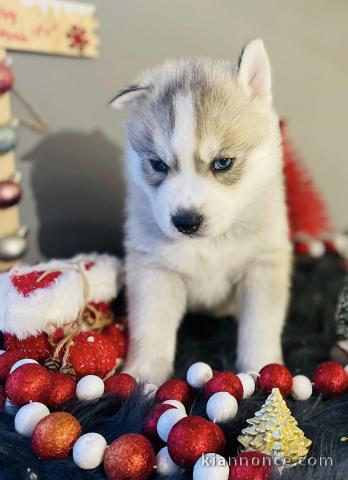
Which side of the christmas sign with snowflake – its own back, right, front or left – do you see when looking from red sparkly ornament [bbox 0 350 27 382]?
front

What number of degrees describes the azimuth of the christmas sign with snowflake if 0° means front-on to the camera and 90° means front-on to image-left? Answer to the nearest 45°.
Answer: approximately 0°

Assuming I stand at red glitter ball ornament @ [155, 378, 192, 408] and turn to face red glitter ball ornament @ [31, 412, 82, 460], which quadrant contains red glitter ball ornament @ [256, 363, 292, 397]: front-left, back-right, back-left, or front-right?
back-left

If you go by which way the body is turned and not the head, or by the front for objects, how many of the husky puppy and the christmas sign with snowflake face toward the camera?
2

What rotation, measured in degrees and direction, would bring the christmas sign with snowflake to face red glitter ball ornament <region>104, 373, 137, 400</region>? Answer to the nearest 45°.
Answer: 0° — it already faces it

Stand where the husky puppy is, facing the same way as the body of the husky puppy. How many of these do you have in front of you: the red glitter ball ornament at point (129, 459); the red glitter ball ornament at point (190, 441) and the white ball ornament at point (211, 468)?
3

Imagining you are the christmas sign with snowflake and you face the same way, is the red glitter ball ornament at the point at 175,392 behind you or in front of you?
in front

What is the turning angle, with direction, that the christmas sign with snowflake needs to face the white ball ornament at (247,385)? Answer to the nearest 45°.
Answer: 0° — it already faces it

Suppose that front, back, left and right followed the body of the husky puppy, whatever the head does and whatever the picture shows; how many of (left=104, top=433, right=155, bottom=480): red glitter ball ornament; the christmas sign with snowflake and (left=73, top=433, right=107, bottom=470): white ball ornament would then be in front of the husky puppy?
2
